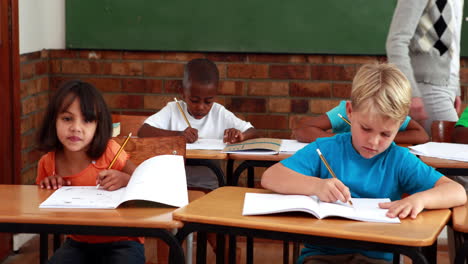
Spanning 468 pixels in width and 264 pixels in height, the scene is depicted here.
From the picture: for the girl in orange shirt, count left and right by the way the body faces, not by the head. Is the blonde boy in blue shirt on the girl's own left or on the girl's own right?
on the girl's own left

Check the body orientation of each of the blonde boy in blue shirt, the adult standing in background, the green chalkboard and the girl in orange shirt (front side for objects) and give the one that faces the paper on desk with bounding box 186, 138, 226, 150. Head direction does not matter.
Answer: the green chalkboard

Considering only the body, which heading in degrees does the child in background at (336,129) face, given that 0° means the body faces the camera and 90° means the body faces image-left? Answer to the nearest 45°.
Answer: approximately 0°

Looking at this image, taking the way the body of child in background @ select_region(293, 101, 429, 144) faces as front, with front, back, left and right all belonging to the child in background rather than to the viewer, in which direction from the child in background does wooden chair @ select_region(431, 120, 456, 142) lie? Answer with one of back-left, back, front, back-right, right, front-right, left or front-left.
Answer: left

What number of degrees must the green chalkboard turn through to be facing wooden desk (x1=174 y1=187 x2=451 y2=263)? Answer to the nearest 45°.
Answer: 0° — it already faces it

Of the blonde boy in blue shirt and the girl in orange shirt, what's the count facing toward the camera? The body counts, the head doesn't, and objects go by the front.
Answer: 2

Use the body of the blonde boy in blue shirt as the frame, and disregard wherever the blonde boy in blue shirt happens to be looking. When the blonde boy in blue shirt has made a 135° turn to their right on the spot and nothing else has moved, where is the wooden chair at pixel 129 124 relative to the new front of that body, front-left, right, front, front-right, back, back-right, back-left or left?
front

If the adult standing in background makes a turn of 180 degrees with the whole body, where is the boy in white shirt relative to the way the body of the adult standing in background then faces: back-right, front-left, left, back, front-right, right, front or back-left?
front-left

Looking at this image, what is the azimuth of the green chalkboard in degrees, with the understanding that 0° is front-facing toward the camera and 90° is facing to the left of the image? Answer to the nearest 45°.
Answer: approximately 0°
